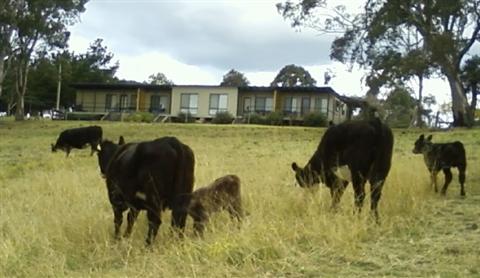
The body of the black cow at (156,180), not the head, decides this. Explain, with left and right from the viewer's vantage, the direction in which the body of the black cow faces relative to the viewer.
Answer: facing away from the viewer and to the left of the viewer

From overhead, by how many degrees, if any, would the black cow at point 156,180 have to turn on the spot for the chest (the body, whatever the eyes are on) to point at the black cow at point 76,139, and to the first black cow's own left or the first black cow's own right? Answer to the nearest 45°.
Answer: approximately 45° to the first black cow's own right

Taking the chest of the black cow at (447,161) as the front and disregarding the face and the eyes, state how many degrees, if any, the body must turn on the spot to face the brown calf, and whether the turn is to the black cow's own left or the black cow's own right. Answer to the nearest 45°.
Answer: approximately 45° to the black cow's own left

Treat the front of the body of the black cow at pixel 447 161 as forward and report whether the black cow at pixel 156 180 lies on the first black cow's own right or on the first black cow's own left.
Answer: on the first black cow's own left

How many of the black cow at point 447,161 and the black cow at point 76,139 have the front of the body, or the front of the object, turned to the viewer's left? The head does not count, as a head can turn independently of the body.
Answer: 2

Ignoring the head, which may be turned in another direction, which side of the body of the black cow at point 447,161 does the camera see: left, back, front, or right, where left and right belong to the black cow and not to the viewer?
left

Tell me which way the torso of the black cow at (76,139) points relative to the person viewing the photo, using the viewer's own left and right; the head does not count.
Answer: facing to the left of the viewer

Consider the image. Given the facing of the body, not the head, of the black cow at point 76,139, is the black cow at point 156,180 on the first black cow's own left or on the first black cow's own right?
on the first black cow's own left

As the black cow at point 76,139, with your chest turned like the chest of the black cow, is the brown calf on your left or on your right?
on your left
